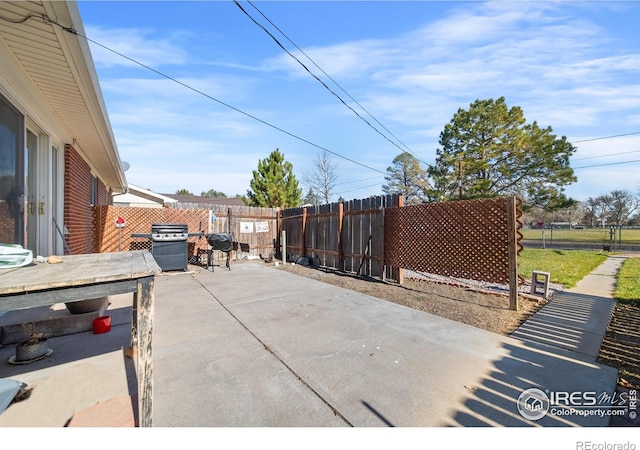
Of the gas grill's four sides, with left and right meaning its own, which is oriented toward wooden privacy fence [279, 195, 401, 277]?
left

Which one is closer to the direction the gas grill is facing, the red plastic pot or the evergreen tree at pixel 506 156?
the red plastic pot

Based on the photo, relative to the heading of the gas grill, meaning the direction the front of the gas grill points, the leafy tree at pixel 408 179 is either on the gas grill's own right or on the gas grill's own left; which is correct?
on the gas grill's own left

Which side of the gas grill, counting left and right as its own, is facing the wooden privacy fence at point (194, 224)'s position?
back

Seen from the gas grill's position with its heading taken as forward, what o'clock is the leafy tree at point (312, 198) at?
The leafy tree is roughly at 7 o'clock from the gas grill.

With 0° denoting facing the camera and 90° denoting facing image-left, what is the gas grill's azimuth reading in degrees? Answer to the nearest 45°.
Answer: approximately 0°

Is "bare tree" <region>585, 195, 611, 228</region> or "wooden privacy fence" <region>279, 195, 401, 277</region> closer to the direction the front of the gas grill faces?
the wooden privacy fence

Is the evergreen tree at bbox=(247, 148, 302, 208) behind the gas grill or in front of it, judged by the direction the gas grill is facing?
behind

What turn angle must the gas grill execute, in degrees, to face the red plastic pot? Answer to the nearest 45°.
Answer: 0° — it already faces it
